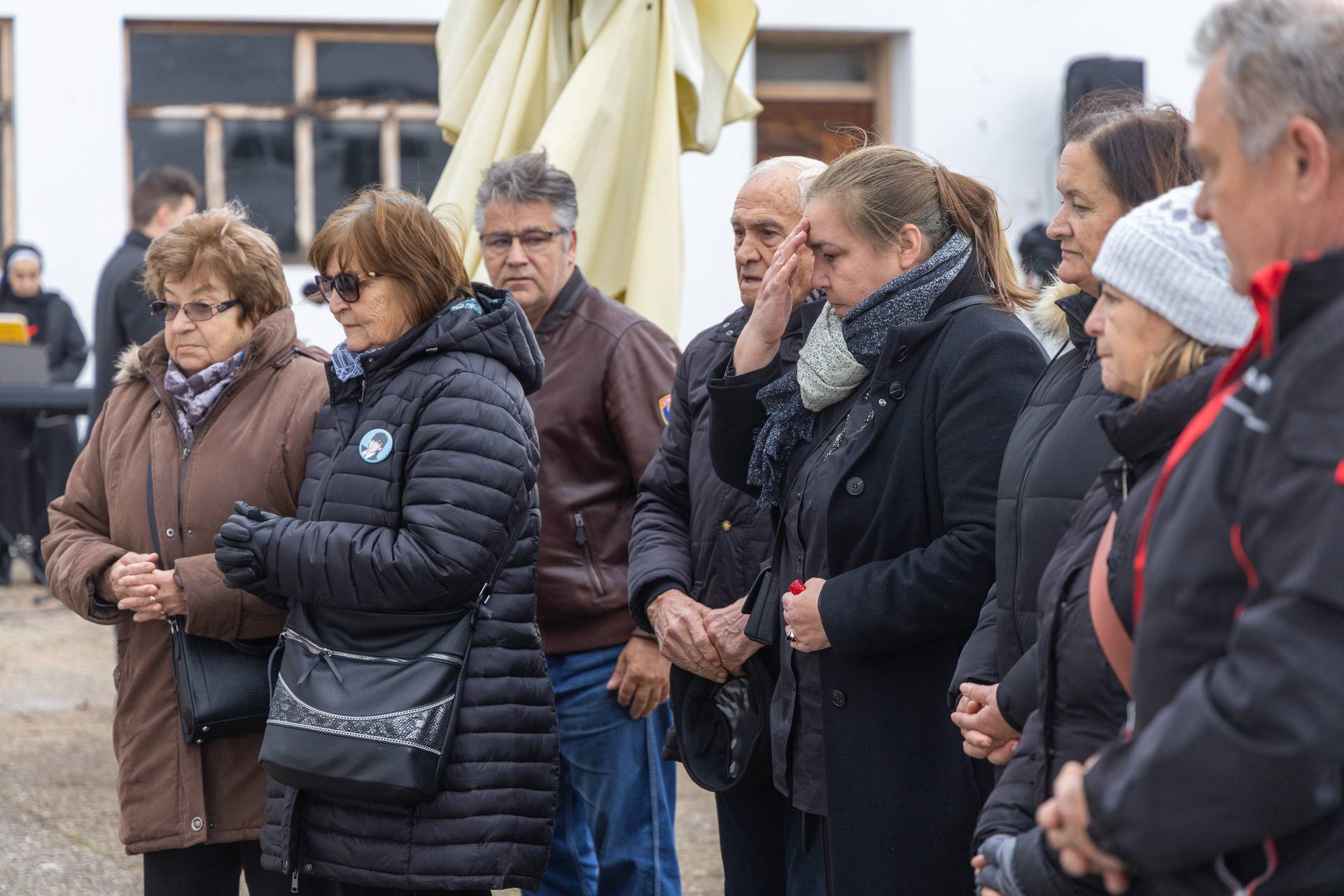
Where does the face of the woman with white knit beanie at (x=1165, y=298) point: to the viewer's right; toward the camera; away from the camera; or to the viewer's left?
to the viewer's left

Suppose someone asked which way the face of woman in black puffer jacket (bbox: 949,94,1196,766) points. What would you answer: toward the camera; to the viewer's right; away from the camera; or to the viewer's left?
to the viewer's left

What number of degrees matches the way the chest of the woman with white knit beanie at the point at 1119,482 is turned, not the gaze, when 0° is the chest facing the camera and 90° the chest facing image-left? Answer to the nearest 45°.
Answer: approximately 90°

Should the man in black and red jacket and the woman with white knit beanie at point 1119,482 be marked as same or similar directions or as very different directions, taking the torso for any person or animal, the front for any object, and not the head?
same or similar directions

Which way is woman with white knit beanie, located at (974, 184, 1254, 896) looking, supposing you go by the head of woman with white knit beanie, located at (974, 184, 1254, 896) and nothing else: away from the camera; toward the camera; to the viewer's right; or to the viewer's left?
to the viewer's left

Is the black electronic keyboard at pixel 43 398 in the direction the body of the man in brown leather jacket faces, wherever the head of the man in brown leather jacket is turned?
no

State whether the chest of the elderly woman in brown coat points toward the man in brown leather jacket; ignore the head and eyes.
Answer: no

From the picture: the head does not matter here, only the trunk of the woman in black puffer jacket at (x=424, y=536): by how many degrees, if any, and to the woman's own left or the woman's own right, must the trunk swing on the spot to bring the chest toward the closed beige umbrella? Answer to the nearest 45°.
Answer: approximately 135° to the woman's own right

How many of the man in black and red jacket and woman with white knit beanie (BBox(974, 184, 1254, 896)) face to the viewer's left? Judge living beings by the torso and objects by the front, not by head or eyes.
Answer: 2

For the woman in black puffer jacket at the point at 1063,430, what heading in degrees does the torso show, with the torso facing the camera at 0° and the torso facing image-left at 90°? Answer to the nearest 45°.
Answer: approximately 45°

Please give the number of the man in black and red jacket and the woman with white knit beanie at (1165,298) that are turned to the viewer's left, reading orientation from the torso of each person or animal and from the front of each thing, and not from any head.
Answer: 2

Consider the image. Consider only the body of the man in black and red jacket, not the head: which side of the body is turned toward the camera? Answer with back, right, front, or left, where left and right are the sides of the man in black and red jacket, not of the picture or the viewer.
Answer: left

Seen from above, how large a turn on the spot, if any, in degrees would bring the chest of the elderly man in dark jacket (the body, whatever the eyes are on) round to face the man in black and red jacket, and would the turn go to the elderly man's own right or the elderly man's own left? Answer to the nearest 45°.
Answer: approximately 45° to the elderly man's own left
